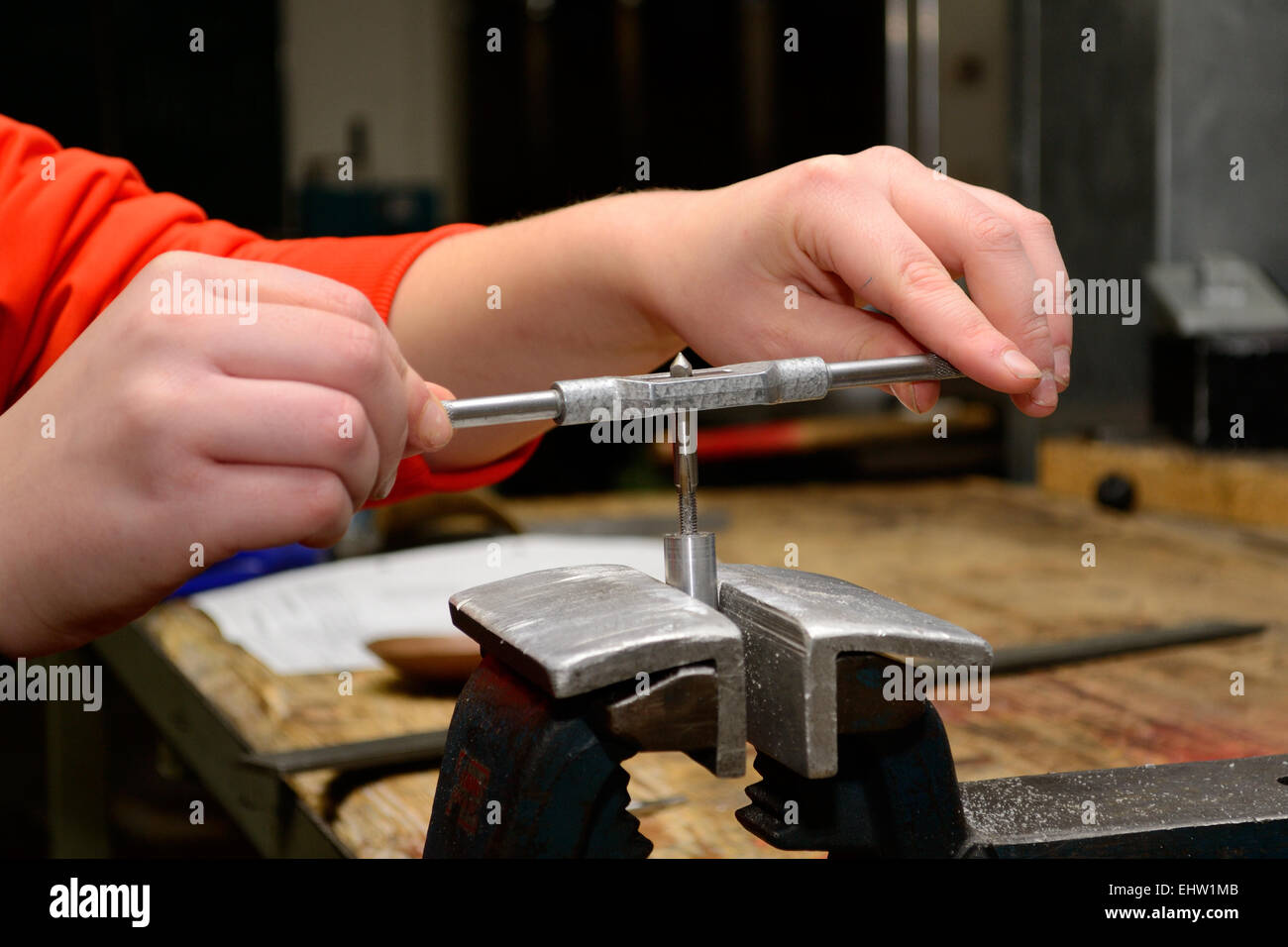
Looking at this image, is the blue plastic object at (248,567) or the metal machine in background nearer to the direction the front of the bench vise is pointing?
the blue plastic object

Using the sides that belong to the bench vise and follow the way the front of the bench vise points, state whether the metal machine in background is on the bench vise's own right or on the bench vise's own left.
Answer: on the bench vise's own right

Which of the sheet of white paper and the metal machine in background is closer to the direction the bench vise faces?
the sheet of white paper

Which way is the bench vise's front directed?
to the viewer's left

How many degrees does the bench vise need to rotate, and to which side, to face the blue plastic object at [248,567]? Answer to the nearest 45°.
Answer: approximately 45° to its right

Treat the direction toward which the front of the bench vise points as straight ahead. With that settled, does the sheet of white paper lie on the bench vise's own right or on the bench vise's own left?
on the bench vise's own right
